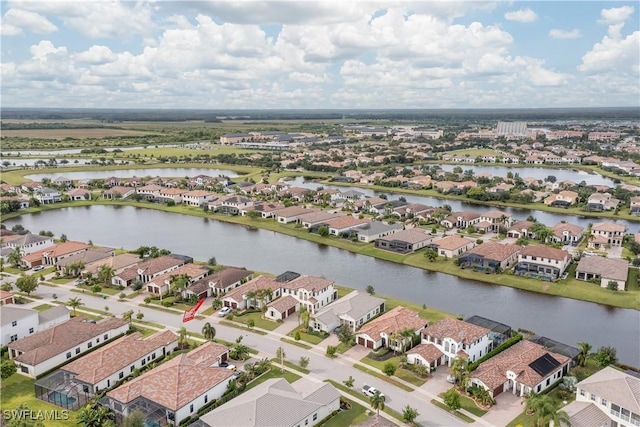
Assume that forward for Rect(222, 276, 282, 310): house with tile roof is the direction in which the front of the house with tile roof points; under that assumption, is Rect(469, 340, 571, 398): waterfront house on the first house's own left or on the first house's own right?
on the first house's own left

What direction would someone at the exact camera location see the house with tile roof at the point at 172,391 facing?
facing away from the viewer and to the right of the viewer

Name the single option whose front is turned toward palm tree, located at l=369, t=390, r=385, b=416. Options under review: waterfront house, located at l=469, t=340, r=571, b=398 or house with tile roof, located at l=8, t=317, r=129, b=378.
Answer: the waterfront house

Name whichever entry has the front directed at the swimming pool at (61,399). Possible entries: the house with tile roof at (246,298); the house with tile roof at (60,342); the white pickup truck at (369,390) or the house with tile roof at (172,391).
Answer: the house with tile roof at (246,298)

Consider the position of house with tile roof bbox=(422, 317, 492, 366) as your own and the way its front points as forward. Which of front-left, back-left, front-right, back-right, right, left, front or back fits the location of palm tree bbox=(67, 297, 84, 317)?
front-right

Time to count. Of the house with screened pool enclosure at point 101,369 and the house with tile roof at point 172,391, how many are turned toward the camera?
0

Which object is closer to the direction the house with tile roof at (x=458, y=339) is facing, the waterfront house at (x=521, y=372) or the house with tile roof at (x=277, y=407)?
the house with tile roof

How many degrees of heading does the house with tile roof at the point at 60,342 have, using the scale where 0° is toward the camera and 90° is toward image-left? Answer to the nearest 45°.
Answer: approximately 225°

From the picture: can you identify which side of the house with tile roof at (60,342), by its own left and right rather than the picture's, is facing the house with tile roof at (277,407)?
right

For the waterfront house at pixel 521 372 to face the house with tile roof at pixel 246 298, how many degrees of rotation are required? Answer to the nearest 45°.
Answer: approximately 45° to its right

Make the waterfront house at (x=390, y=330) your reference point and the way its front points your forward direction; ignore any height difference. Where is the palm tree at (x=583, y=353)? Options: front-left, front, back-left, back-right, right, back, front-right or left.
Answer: back-left

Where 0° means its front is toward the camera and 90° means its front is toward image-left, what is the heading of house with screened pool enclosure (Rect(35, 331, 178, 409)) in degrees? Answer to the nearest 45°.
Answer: approximately 225°

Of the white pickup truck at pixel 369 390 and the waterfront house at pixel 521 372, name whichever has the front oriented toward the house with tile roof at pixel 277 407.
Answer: the waterfront house

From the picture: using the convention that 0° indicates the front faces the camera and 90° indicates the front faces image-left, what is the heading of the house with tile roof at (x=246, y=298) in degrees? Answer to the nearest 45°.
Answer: approximately 45°

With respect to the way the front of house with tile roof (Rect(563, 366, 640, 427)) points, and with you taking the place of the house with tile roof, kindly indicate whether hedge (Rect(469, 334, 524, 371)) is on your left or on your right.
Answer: on your right
